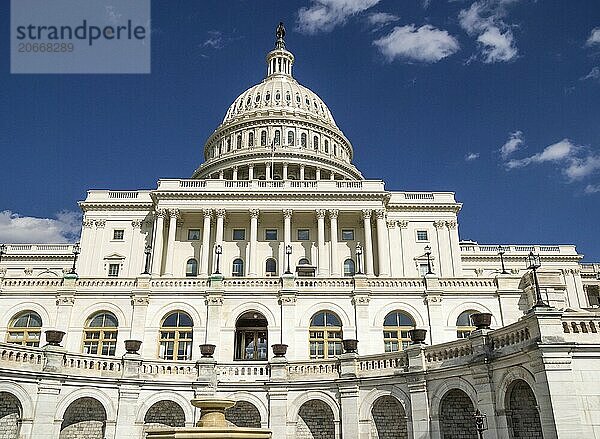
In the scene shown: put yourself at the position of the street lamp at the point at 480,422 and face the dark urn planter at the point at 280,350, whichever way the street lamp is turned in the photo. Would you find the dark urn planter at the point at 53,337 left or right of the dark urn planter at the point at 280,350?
left

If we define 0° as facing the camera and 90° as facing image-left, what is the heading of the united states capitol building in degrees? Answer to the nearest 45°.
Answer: approximately 0°
